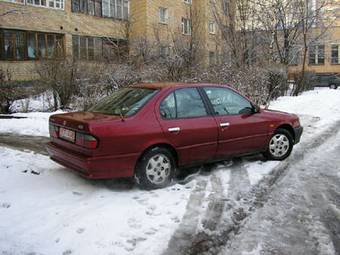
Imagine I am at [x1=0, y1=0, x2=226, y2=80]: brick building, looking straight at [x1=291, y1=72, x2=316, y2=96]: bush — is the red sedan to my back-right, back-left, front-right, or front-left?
front-right

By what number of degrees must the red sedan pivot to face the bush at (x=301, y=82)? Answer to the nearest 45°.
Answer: approximately 45° to its left

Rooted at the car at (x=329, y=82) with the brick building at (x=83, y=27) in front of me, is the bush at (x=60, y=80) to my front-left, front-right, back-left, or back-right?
front-left

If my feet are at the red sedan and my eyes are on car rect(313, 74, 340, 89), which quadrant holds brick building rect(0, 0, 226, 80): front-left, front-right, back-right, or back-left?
front-left

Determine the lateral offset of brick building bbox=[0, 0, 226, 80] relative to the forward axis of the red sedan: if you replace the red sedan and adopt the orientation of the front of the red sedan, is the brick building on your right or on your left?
on your left

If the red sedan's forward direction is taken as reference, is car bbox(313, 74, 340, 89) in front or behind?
in front

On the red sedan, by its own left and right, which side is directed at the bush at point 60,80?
left

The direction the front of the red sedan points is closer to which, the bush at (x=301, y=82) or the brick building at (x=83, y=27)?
the bush

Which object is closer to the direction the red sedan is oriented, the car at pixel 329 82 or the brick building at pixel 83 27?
the car

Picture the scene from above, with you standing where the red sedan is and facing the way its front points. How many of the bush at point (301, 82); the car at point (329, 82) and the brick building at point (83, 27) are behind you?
0

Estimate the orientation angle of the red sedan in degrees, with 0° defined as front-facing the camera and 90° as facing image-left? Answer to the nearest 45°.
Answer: approximately 225°
